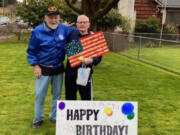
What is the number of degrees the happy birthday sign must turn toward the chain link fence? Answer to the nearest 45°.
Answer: approximately 180°

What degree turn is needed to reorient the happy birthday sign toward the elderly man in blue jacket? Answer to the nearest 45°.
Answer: approximately 135° to its right

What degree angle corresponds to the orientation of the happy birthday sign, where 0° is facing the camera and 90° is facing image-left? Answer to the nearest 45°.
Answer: approximately 0°

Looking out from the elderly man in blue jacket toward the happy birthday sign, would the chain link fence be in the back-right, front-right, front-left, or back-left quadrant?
back-left

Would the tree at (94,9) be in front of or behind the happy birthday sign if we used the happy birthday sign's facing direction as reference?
behind

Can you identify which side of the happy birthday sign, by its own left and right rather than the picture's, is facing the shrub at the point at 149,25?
back
